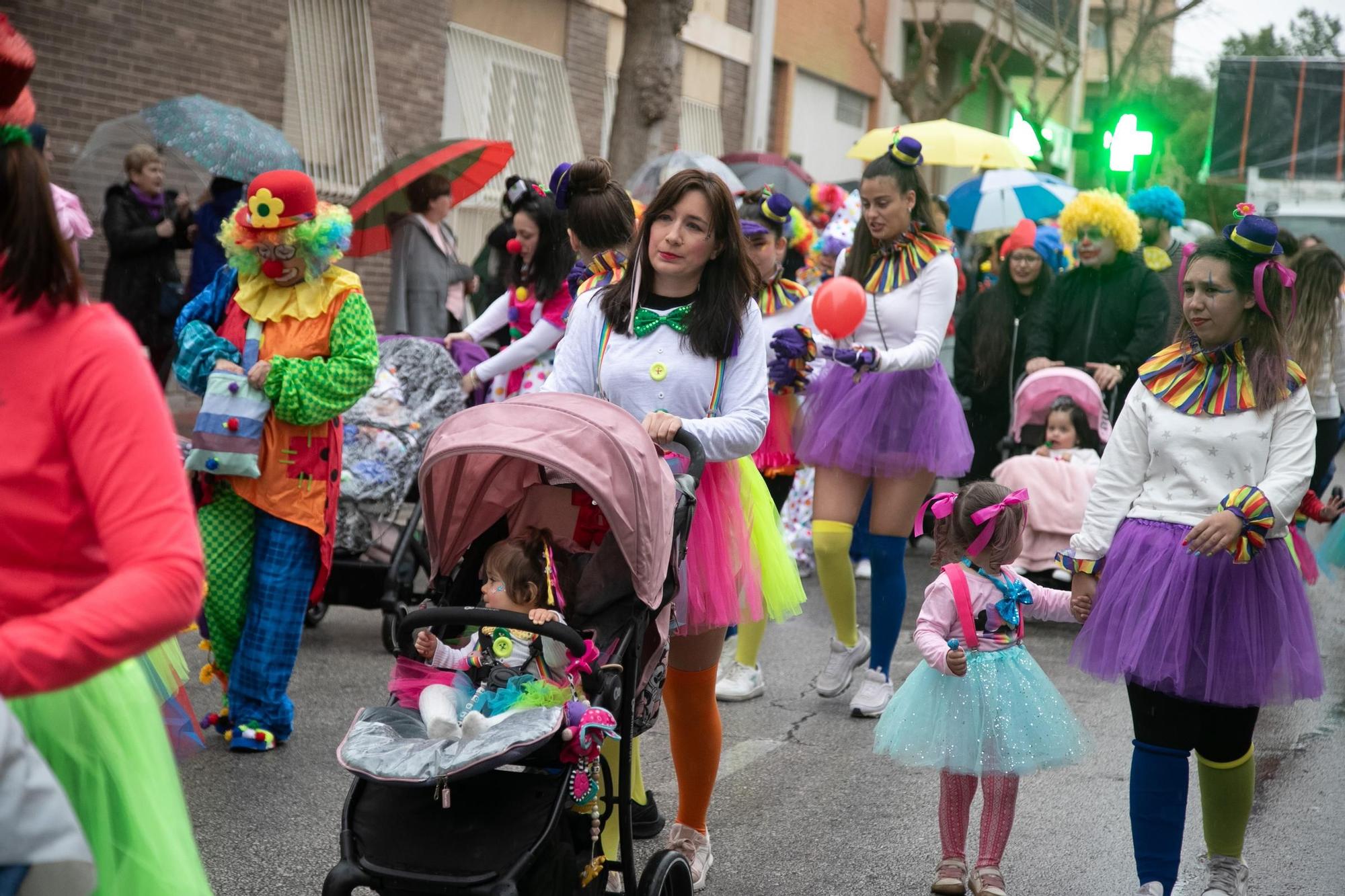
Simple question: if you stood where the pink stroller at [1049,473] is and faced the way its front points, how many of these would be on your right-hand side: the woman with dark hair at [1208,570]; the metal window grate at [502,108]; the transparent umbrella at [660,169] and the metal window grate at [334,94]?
3

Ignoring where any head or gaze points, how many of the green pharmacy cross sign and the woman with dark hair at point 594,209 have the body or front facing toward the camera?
1

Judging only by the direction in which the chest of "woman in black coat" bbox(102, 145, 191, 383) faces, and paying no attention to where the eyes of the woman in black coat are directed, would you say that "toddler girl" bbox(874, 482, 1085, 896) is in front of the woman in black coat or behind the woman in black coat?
in front

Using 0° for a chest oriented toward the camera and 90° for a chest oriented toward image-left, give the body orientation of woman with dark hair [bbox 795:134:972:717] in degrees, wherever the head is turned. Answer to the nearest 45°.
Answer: approximately 45°

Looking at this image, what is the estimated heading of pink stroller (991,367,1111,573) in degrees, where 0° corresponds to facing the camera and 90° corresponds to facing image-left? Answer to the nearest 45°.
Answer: approximately 45°
